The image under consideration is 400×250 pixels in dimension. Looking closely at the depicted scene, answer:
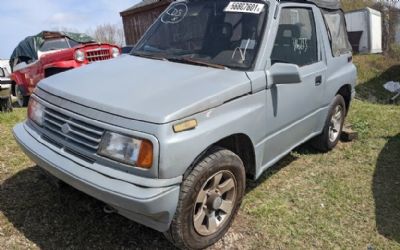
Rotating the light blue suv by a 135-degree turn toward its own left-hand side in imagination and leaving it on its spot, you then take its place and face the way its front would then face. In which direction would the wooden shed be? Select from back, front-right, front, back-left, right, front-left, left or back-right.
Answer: left

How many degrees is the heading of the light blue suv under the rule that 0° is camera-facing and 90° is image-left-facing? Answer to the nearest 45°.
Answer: approximately 45°

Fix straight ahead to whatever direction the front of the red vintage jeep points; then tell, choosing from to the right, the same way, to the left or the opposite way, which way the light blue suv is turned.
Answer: to the right

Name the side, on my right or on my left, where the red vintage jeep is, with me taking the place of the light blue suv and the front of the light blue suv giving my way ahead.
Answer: on my right

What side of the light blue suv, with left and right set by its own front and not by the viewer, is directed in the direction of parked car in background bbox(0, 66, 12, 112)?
right

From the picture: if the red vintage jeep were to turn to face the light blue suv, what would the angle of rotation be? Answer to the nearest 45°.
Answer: approximately 45° to its right
